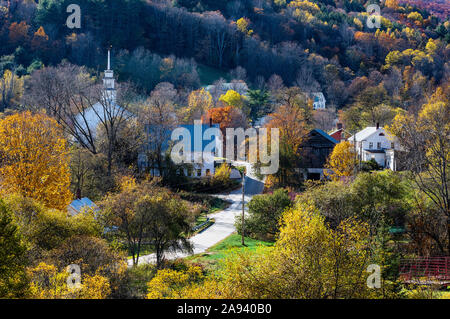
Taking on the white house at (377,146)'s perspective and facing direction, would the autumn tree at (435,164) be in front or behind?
in front

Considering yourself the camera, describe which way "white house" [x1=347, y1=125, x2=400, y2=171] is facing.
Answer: facing the viewer

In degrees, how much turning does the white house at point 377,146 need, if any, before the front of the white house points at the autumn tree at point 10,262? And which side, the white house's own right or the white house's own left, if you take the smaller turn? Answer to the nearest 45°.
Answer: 0° — it already faces it

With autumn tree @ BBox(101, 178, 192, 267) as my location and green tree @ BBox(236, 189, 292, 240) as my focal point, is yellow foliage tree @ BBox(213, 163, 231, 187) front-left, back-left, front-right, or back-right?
front-left

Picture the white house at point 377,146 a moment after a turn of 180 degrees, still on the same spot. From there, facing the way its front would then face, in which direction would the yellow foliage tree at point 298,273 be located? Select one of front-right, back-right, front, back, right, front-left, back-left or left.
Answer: back

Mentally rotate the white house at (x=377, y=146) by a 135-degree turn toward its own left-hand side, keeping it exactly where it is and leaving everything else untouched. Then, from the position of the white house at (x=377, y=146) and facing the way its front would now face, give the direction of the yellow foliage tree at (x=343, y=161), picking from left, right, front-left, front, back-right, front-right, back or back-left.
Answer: back-right

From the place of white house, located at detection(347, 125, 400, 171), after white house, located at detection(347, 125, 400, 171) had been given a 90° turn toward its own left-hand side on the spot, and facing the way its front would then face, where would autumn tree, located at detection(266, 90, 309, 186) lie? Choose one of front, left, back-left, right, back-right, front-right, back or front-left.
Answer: back-right

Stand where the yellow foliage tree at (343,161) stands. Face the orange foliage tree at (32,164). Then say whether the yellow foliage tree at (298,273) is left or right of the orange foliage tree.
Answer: left

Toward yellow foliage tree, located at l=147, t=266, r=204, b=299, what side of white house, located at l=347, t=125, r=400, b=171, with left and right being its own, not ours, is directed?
front

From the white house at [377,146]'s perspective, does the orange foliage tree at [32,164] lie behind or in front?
in front

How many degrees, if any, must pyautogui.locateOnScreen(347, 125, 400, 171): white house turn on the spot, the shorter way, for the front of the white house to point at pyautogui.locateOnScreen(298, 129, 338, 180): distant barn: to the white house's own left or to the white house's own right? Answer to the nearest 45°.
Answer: approximately 45° to the white house's own right

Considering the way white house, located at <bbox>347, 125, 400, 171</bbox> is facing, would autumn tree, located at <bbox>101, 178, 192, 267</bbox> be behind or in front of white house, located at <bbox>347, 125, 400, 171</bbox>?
in front

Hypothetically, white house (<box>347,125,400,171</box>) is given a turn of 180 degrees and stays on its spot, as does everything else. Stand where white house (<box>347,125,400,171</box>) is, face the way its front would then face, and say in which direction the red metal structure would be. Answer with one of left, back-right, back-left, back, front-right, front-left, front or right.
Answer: back
